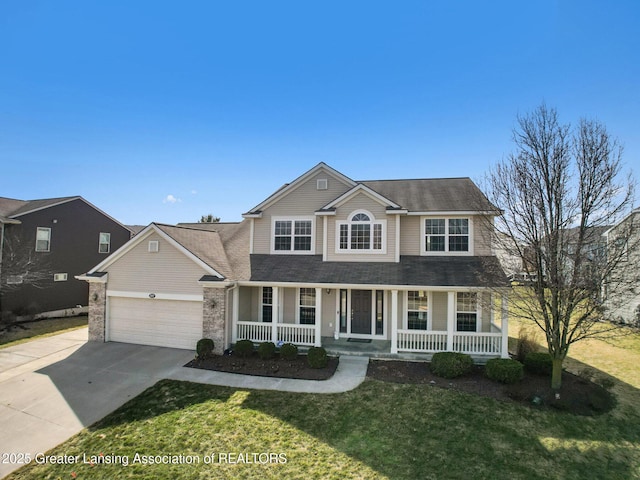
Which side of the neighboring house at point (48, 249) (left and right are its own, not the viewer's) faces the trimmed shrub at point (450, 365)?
left

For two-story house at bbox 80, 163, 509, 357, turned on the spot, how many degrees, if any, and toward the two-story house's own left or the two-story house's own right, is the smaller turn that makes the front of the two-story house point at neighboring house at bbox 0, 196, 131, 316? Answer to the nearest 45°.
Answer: approximately 135° to the two-story house's own right

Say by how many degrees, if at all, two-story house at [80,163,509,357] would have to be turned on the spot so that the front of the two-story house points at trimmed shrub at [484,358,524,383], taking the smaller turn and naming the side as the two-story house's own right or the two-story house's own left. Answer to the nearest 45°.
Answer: approximately 45° to the two-story house's own left

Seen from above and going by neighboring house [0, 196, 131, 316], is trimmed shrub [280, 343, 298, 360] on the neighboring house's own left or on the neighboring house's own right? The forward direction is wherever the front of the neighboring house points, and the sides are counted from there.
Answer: on the neighboring house's own left

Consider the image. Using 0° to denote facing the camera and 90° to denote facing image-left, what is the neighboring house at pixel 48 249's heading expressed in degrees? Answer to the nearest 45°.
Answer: approximately 45°

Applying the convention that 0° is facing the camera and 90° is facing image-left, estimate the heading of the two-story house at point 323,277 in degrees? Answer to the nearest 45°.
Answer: approximately 0°

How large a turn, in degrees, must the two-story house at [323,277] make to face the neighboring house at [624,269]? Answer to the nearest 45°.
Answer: approximately 45° to its left

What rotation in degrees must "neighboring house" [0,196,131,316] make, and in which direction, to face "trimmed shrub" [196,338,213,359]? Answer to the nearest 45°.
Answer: approximately 45° to its left

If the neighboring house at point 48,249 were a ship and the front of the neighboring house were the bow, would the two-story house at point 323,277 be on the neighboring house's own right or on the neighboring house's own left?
on the neighboring house's own left

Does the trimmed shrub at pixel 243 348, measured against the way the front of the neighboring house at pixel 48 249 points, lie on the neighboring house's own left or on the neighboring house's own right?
on the neighboring house's own left
